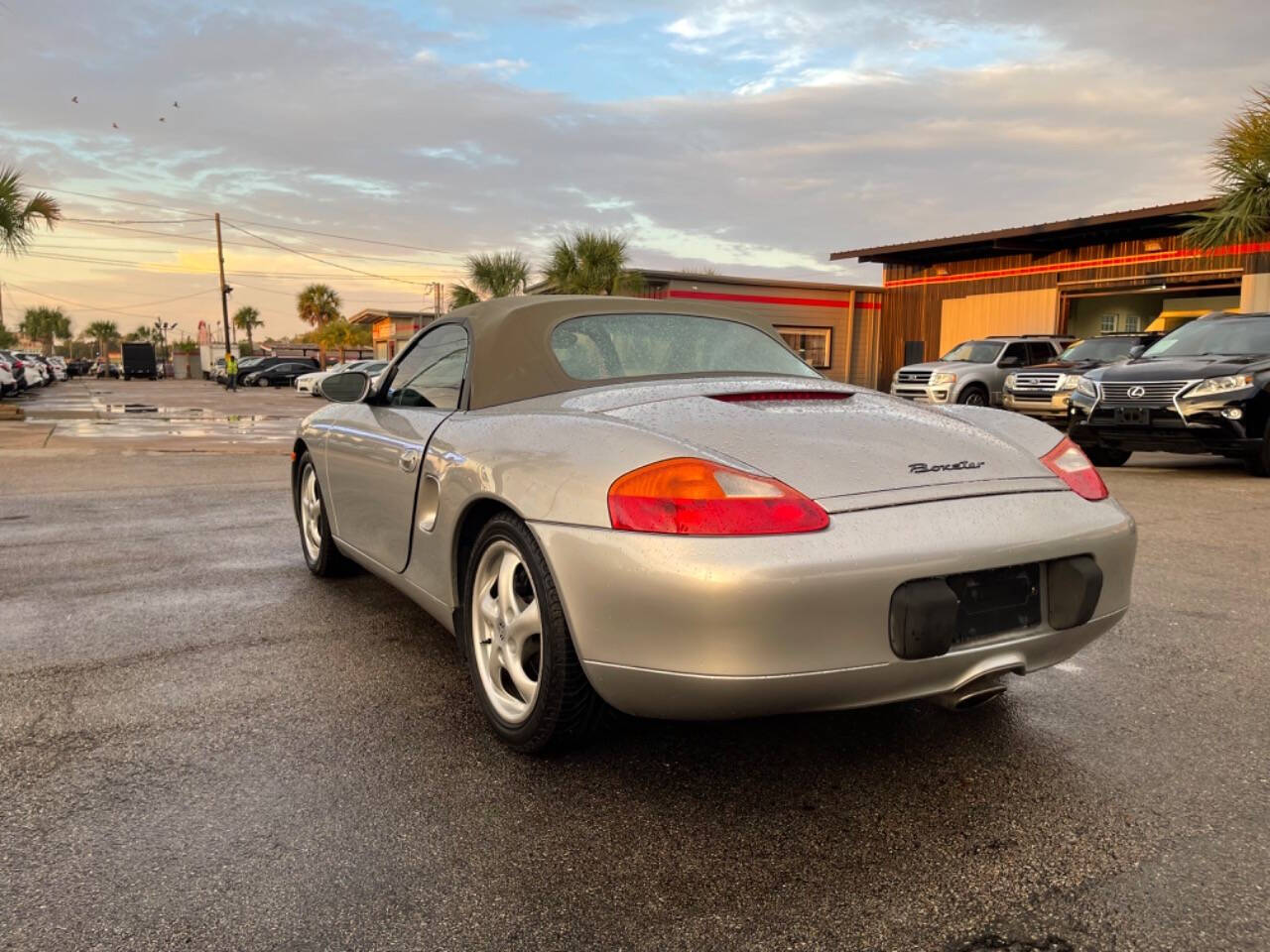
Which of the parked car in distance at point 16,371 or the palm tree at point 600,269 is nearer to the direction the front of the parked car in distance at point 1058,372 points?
the parked car in distance

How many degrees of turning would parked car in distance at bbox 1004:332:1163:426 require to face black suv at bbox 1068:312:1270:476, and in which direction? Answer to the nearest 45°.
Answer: approximately 45° to its left

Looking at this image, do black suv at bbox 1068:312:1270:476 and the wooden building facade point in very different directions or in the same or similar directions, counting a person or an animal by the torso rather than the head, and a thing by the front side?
same or similar directions

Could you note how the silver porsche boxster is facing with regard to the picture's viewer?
facing away from the viewer and to the left of the viewer

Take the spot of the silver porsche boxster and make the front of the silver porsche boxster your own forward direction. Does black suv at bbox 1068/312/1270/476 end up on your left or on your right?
on your right

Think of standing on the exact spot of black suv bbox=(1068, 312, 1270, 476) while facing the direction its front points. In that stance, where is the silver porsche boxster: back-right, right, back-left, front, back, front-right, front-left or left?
front-left

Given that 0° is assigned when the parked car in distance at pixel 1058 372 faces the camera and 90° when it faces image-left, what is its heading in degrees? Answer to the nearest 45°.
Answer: approximately 45°

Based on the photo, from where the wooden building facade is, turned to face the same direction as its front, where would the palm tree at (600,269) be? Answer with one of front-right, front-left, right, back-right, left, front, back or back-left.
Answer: front-right

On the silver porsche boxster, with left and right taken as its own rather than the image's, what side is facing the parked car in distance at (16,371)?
front

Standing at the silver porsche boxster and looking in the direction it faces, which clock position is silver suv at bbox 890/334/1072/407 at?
The silver suv is roughly at 2 o'clock from the silver porsche boxster.

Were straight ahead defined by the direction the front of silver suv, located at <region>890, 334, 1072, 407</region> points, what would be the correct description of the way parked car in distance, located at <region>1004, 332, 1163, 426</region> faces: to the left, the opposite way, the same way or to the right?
the same way

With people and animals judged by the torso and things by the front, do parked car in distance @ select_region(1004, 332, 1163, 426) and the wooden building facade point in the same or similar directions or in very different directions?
same or similar directions

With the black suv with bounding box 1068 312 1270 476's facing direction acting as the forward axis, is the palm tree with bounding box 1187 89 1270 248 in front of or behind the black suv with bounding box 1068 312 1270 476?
behind

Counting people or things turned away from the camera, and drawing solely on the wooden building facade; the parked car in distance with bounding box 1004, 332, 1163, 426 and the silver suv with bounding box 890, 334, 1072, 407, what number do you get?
0

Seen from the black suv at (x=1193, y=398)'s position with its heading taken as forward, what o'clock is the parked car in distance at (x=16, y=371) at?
The parked car in distance is roughly at 2 o'clock from the black suv.

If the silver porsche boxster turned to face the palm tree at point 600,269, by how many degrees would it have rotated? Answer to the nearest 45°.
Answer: approximately 45° to its right

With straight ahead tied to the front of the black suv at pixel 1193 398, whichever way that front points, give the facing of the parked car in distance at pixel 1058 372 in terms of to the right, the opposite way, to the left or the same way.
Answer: the same way
